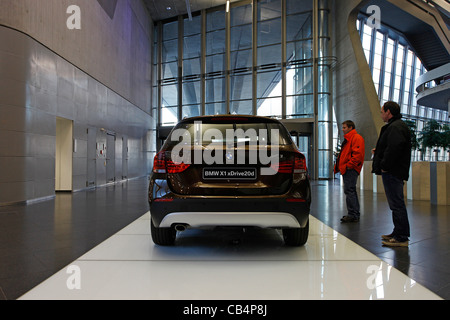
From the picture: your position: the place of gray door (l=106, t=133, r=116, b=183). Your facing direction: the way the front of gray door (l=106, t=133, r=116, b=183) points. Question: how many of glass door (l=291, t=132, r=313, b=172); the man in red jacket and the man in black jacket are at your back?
0

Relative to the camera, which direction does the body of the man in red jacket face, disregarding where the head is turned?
to the viewer's left

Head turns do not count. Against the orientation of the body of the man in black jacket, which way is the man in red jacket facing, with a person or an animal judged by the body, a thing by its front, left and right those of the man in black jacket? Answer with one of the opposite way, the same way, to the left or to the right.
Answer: the same way

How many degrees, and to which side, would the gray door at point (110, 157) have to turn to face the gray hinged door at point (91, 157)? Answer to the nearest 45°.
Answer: approximately 45° to its right

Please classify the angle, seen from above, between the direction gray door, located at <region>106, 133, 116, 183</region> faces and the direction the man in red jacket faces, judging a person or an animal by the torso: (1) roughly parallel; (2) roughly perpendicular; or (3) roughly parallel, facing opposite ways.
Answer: roughly parallel, facing opposite ways

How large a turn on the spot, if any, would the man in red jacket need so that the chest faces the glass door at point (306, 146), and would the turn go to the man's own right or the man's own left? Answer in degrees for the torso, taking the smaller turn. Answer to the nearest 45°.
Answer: approximately 90° to the man's own right

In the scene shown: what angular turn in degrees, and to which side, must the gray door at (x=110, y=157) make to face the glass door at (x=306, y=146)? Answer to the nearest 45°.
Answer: approximately 45° to its left

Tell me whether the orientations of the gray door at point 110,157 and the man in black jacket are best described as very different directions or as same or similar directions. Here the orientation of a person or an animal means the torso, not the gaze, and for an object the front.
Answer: very different directions

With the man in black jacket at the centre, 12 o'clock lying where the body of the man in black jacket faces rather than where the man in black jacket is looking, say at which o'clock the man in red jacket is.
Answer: The man in red jacket is roughly at 2 o'clock from the man in black jacket.

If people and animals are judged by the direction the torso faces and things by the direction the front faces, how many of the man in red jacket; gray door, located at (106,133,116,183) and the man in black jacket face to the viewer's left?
2

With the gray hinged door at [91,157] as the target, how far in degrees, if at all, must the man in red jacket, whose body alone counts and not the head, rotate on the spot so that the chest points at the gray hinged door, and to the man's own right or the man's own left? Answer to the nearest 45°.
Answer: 0° — they already face it

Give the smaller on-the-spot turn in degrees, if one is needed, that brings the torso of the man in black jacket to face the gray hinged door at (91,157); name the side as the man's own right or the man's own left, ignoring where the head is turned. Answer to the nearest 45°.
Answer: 0° — they already face it

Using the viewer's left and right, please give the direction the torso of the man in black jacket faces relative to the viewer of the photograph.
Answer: facing to the left of the viewer

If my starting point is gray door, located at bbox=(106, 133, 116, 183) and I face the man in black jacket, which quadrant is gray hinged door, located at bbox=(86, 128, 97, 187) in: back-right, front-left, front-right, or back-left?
front-right

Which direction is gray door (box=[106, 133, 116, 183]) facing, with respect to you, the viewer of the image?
facing the viewer and to the right of the viewer

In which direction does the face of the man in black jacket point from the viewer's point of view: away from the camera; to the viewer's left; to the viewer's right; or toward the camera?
to the viewer's left
